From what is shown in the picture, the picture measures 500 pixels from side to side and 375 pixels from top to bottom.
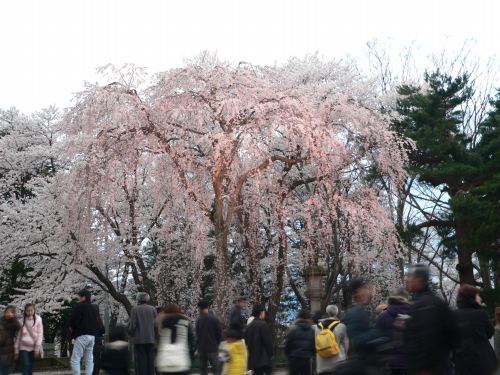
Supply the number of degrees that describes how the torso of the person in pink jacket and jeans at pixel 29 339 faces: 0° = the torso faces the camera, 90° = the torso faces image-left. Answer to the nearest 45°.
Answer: approximately 0°

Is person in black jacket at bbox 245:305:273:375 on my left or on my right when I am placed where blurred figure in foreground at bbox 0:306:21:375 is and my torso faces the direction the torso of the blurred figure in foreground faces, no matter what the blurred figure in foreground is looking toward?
on my left

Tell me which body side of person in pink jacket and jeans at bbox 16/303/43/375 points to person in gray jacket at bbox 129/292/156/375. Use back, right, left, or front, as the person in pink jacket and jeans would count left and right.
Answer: left

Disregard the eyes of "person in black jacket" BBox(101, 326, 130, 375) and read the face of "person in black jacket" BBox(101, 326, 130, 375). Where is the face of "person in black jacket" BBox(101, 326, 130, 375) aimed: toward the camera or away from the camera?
away from the camera

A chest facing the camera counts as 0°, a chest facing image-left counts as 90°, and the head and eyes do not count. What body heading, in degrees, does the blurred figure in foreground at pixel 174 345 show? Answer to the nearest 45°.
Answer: approximately 180°

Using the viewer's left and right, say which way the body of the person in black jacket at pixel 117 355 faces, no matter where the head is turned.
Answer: facing away from the viewer

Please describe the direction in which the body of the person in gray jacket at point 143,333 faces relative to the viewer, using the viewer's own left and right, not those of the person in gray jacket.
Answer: facing away from the viewer
